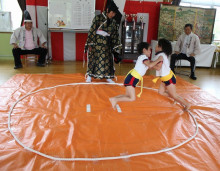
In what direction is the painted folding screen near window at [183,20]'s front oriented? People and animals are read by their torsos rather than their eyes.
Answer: toward the camera

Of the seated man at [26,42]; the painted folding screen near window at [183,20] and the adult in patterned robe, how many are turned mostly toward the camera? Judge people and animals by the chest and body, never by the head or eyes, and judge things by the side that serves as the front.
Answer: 3

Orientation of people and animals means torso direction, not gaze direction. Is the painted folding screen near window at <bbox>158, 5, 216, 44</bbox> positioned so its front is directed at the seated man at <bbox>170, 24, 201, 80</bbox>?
yes

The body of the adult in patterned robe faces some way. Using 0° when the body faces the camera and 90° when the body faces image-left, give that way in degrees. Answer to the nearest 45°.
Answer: approximately 0°

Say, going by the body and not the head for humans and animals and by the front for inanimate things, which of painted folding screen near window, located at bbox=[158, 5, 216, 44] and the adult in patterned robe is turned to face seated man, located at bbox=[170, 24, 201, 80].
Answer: the painted folding screen near window

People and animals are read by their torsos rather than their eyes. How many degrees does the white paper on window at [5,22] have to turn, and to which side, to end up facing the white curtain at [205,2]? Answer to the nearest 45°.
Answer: approximately 90° to its left

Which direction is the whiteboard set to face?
toward the camera

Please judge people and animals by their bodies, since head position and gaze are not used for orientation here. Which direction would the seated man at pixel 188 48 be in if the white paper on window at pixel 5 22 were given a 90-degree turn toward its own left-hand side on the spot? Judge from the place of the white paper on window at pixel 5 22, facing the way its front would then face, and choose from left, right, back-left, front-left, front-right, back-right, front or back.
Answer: front-right

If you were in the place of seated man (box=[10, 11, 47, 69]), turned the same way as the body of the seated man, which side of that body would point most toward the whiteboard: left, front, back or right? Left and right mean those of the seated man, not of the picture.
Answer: left
